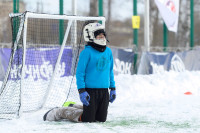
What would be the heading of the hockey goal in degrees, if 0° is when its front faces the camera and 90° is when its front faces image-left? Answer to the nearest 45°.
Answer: approximately 315°

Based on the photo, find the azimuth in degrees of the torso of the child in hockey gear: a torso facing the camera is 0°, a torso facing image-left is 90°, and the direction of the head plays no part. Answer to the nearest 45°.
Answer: approximately 315°

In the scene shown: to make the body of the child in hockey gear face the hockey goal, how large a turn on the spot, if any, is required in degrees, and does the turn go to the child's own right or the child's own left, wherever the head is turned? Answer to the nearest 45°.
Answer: approximately 180°
